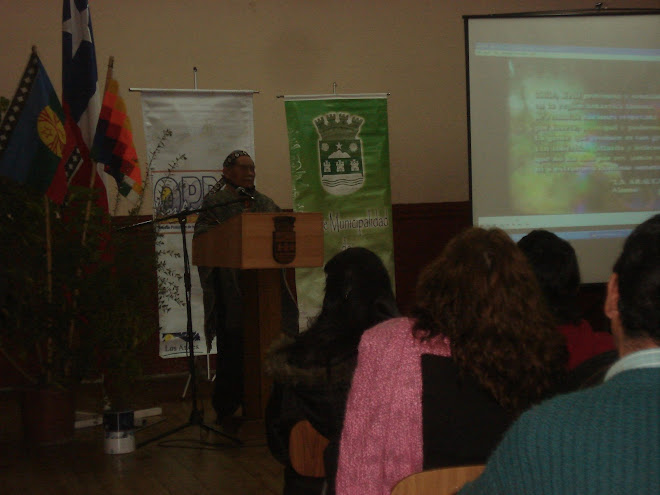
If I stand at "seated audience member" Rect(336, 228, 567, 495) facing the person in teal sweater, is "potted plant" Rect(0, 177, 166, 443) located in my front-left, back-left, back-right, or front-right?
back-right

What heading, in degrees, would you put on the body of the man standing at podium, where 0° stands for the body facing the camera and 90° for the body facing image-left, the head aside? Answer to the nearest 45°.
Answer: approximately 315°

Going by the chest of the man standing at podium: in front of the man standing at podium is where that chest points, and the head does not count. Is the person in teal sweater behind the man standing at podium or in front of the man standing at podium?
in front

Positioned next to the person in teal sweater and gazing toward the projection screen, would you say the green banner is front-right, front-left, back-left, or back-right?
front-left

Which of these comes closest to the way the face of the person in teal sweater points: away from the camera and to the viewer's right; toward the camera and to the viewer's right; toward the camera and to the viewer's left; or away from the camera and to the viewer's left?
away from the camera and to the viewer's left

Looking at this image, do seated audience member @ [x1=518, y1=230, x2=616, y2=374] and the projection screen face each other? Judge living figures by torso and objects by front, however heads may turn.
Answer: yes

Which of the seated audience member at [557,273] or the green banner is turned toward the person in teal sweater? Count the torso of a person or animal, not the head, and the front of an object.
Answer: the green banner

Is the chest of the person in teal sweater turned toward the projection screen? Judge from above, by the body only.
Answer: yes

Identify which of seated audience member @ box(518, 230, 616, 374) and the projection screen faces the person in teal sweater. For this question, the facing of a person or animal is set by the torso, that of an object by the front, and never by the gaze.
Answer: the projection screen

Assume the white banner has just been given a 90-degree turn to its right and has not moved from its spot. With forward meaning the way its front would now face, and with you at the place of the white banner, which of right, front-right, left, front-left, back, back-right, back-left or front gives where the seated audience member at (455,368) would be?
left

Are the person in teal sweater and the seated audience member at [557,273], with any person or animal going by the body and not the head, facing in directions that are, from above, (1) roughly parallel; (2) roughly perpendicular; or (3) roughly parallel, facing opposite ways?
roughly parallel

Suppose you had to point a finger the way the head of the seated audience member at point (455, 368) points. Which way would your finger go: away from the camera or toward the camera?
away from the camera

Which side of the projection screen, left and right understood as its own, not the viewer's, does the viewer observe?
front

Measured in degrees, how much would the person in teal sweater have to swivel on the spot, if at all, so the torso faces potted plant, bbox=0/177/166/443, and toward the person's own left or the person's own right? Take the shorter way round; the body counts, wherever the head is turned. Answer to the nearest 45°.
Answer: approximately 45° to the person's own left

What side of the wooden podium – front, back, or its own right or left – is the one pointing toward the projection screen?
left

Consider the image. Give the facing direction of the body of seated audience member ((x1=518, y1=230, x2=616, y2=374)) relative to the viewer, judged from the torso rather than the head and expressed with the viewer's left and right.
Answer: facing away from the viewer

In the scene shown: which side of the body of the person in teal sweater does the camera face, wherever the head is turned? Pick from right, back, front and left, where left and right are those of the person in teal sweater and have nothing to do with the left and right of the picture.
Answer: back

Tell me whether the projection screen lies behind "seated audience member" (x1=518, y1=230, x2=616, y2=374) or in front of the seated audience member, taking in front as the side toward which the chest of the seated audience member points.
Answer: in front
